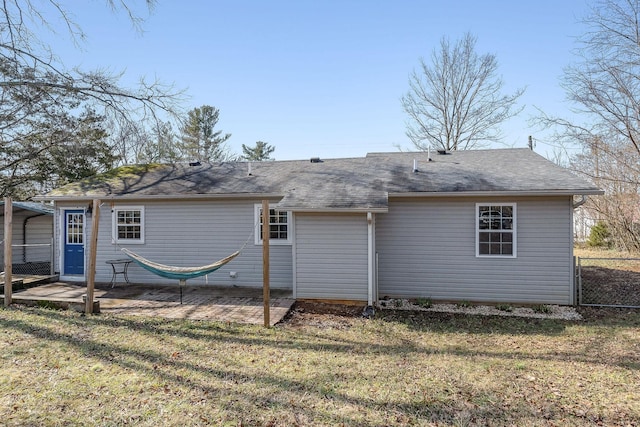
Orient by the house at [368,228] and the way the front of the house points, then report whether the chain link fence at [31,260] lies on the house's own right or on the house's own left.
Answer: on the house's own left

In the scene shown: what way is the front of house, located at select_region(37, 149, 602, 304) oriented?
away from the camera

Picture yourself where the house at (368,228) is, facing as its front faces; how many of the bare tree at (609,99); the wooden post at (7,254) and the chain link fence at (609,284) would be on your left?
1

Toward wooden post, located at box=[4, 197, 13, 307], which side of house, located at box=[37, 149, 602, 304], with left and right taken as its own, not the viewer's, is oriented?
left

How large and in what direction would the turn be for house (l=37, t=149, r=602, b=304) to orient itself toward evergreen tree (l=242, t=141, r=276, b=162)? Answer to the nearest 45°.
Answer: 0° — it already faces it

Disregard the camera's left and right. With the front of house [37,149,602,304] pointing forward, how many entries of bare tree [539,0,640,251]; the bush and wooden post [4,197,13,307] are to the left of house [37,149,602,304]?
1

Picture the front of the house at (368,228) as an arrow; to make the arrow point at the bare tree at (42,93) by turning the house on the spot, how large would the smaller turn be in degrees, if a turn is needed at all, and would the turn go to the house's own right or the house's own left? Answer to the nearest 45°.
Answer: approximately 45° to the house's own left

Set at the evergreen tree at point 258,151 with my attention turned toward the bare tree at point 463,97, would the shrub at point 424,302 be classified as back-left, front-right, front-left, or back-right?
front-right

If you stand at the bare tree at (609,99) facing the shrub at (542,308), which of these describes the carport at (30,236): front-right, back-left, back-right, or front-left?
front-right

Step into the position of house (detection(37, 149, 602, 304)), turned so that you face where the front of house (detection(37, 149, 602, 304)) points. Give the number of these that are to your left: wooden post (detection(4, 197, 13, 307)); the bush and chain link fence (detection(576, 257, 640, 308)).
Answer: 1
